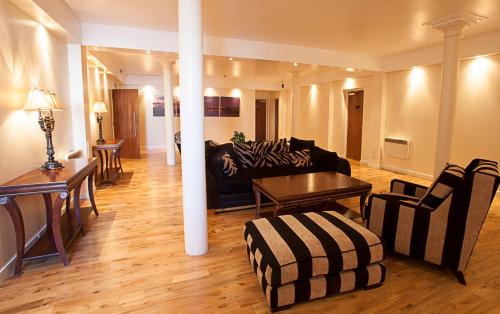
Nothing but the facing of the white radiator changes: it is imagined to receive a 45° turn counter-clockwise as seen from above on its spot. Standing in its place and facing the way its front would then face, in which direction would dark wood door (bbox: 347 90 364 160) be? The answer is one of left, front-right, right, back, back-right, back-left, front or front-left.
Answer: back-right

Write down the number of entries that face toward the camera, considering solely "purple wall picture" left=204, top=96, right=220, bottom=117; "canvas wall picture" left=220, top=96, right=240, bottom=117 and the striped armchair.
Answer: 2

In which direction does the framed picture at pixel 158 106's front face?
toward the camera

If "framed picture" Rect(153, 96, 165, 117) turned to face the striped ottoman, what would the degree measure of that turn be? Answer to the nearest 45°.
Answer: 0° — it already faces it

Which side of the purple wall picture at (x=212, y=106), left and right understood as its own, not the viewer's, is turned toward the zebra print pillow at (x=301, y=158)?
front

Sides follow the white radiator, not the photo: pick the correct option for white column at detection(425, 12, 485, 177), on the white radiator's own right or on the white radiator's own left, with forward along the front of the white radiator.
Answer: on the white radiator's own left

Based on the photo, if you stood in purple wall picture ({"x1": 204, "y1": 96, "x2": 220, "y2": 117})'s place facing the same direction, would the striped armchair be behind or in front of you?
in front

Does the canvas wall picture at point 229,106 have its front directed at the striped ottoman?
yes

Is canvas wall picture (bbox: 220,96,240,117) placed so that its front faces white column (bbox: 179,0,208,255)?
yes

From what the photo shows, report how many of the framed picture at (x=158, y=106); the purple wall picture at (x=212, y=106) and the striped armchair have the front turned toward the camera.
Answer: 2

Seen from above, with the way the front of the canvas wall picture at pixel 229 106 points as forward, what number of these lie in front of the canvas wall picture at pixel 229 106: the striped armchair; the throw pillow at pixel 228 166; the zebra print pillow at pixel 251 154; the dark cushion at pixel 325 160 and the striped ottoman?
5

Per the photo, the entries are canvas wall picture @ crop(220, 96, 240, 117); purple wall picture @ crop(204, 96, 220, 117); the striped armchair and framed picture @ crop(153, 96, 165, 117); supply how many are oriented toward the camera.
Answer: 3

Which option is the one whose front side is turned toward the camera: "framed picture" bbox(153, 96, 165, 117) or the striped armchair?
the framed picture

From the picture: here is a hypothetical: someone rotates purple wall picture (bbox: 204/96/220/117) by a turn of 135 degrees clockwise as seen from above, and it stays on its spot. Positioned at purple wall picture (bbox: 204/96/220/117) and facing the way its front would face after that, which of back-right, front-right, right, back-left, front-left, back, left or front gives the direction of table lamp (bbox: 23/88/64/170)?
back-left

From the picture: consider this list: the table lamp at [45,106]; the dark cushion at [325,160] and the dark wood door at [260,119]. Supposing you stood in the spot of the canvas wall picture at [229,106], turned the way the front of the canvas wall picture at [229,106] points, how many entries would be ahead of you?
2

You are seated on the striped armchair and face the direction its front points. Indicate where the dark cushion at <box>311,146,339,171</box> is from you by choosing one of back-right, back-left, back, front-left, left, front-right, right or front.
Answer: front

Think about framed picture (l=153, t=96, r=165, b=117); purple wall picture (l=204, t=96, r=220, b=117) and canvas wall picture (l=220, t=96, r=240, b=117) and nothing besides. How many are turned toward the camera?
3

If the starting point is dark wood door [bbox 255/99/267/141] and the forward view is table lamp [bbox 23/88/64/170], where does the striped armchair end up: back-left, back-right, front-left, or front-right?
front-left

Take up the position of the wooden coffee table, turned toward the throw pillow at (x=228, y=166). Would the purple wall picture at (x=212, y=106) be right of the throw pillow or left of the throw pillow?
right
